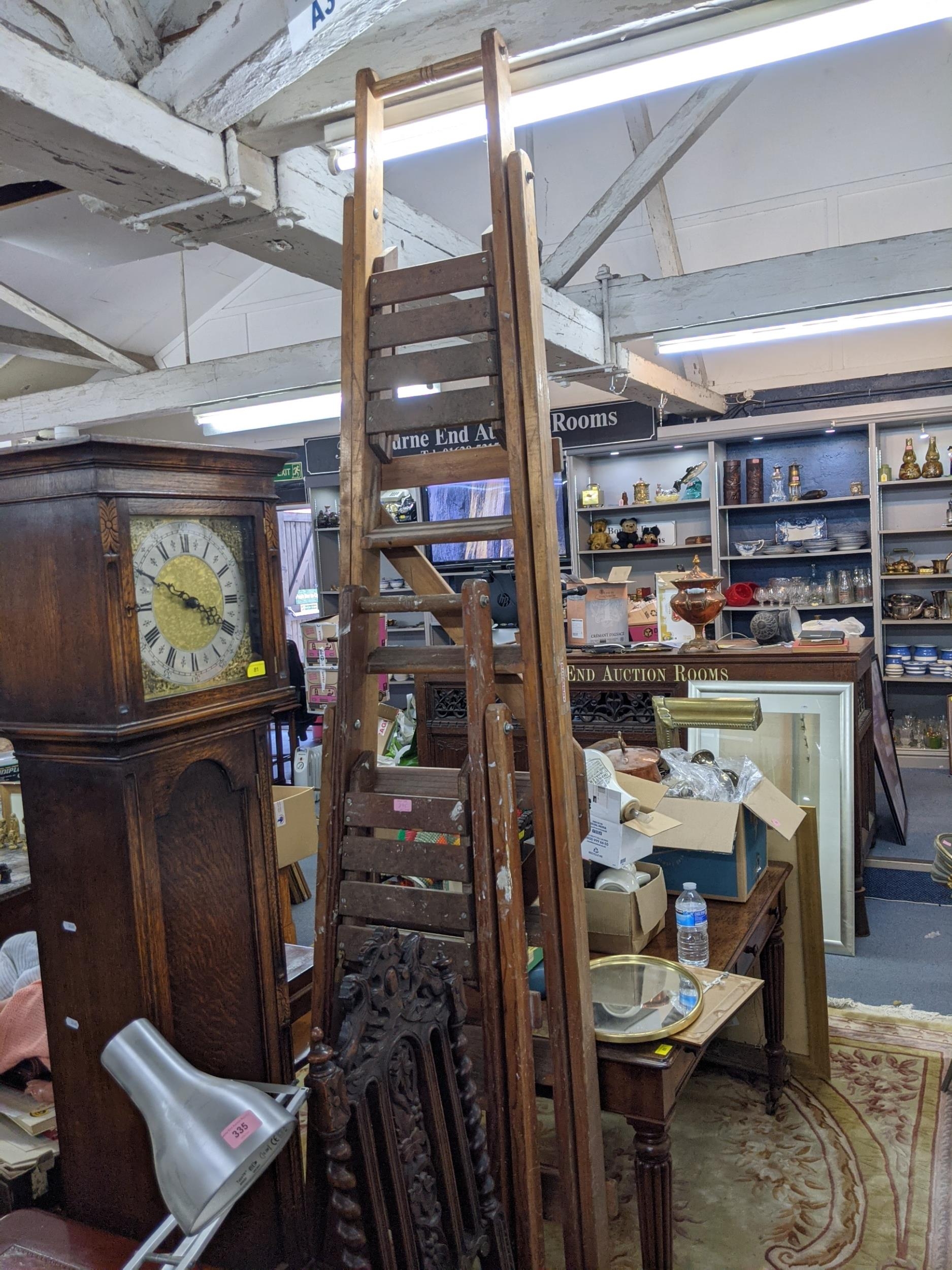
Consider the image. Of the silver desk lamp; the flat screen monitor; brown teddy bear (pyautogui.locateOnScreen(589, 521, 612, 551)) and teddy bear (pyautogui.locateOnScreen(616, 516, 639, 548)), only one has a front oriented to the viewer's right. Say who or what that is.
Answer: the silver desk lamp

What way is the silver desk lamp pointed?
to the viewer's right

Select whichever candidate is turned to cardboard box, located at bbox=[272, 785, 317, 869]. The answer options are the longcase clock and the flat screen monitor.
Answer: the flat screen monitor

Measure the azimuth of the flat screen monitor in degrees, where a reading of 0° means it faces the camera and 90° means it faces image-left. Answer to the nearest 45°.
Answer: approximately 0°

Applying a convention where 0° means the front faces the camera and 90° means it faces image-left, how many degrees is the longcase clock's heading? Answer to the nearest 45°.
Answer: approximately 315°

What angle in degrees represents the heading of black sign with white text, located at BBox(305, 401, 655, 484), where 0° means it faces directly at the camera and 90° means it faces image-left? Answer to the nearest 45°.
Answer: approximately 0°

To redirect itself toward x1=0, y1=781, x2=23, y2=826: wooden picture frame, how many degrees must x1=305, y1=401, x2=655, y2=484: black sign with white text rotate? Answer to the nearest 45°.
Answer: approximately 45° to its right
